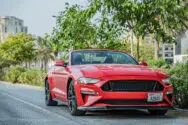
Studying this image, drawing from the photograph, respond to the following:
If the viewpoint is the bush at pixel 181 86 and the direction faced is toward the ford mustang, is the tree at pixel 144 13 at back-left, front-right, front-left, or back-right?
back-right

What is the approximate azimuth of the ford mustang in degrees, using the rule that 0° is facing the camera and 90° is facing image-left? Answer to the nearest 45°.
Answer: approximately 315°

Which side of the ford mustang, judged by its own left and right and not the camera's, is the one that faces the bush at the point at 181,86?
left

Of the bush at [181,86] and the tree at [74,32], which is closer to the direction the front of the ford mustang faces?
the bush

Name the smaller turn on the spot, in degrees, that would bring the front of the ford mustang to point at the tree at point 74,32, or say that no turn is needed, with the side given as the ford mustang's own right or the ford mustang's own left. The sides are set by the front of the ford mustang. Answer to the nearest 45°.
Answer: approximately 135° to the ford mustang's own left

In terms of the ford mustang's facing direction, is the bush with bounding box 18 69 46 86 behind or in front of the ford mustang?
behind
